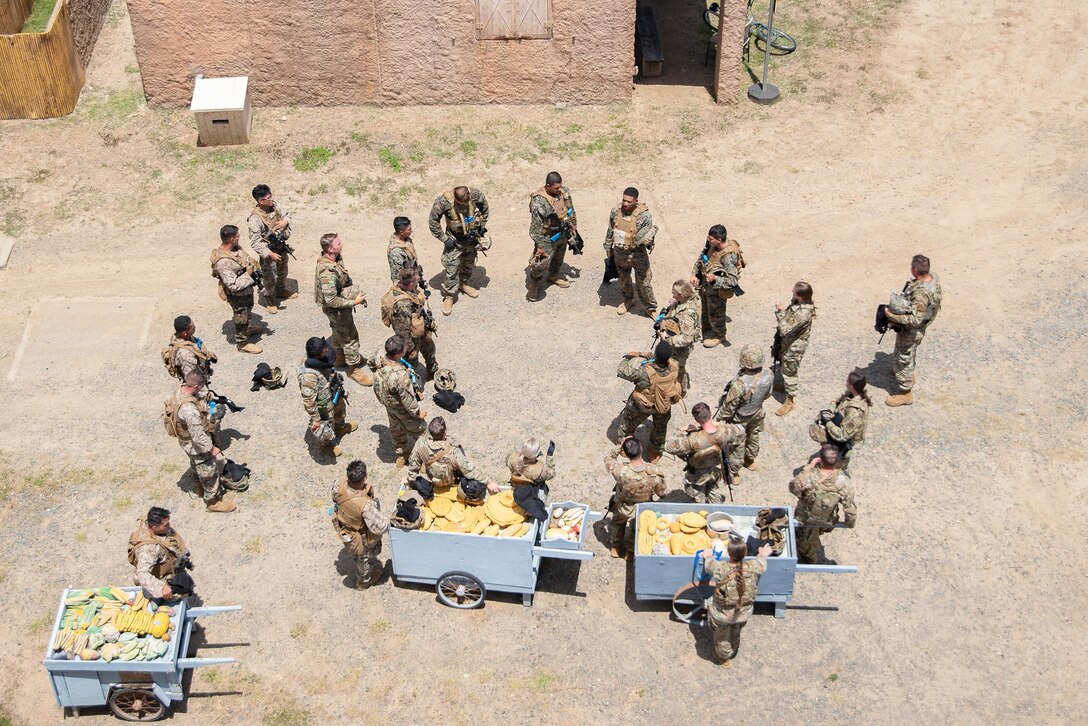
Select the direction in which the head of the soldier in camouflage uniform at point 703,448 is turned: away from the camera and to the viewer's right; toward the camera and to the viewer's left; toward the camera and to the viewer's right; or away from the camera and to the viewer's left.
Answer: away from the camera and to the viewer's left

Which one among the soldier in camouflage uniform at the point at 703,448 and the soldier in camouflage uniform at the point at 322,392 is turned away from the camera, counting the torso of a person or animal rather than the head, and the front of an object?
the soldier in camouflage uniform at the point at 703,448

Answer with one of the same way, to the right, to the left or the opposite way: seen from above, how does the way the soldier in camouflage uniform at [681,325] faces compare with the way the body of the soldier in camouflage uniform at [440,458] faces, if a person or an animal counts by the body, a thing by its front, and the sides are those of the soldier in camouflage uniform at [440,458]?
to the left

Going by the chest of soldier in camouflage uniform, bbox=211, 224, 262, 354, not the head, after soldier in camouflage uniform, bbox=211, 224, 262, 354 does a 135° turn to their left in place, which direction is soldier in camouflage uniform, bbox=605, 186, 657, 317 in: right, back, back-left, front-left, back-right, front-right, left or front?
back-right

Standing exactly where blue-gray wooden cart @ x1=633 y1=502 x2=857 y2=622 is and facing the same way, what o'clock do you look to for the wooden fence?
The wooden fence is roughly at 7 o'clock from the blue-gray wooden cart.

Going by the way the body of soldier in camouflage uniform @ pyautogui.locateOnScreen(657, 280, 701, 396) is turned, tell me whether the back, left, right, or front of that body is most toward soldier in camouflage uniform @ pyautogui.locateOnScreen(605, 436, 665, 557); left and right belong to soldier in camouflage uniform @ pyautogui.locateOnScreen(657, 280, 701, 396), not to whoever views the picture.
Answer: left

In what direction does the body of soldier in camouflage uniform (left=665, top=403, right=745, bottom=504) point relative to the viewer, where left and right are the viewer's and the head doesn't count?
facing away from the viewer

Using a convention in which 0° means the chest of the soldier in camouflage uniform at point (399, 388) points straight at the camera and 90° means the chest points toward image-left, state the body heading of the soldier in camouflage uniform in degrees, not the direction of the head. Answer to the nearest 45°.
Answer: approximately 225°

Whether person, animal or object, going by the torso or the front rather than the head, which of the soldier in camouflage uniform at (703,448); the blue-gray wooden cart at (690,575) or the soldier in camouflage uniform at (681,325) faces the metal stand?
the soldier in camouflage uniform at (703,448)

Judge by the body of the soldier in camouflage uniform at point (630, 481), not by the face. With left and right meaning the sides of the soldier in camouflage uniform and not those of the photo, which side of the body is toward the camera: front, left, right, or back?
back

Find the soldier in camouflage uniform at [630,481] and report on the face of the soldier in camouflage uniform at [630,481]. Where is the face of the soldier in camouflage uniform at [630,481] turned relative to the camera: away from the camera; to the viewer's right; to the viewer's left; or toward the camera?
away from the camera

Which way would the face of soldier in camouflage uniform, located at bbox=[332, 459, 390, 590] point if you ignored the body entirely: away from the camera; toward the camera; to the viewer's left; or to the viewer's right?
away from the camera

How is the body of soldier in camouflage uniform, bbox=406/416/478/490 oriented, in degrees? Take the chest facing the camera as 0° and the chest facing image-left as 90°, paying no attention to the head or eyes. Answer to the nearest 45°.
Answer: approximately 180°

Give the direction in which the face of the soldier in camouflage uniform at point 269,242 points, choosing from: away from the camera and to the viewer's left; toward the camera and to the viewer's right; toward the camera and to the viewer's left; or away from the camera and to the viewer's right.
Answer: toward the camera and to the viewer's right

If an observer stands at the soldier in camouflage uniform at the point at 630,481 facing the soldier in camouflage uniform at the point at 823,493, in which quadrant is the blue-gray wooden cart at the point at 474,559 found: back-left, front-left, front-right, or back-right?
back-right

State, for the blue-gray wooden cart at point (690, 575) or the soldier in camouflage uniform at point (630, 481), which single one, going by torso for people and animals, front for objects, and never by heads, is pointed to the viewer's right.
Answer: the blue-gray wooden cart

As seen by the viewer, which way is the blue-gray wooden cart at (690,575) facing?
to the viewer's right

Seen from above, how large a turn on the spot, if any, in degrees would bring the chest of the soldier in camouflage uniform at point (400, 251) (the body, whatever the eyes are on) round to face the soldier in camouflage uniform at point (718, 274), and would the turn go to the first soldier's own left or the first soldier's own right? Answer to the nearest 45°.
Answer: approximately 45° to the first soldier's own left

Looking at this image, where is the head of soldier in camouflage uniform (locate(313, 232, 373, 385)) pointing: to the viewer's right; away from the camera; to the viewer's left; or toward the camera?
to the viewer's right

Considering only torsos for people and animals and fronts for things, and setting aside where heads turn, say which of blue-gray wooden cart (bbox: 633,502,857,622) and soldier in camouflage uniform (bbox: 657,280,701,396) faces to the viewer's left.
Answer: the soldier in camouflage uniform

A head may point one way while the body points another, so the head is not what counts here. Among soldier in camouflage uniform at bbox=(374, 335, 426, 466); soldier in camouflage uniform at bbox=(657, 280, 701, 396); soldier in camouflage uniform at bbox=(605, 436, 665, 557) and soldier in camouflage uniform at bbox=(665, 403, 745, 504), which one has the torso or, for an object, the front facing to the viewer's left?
soldier in camouflage uniform at bbox=(657, 280, 701, 396)

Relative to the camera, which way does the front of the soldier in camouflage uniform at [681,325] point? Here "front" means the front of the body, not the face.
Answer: to the viewer's left
